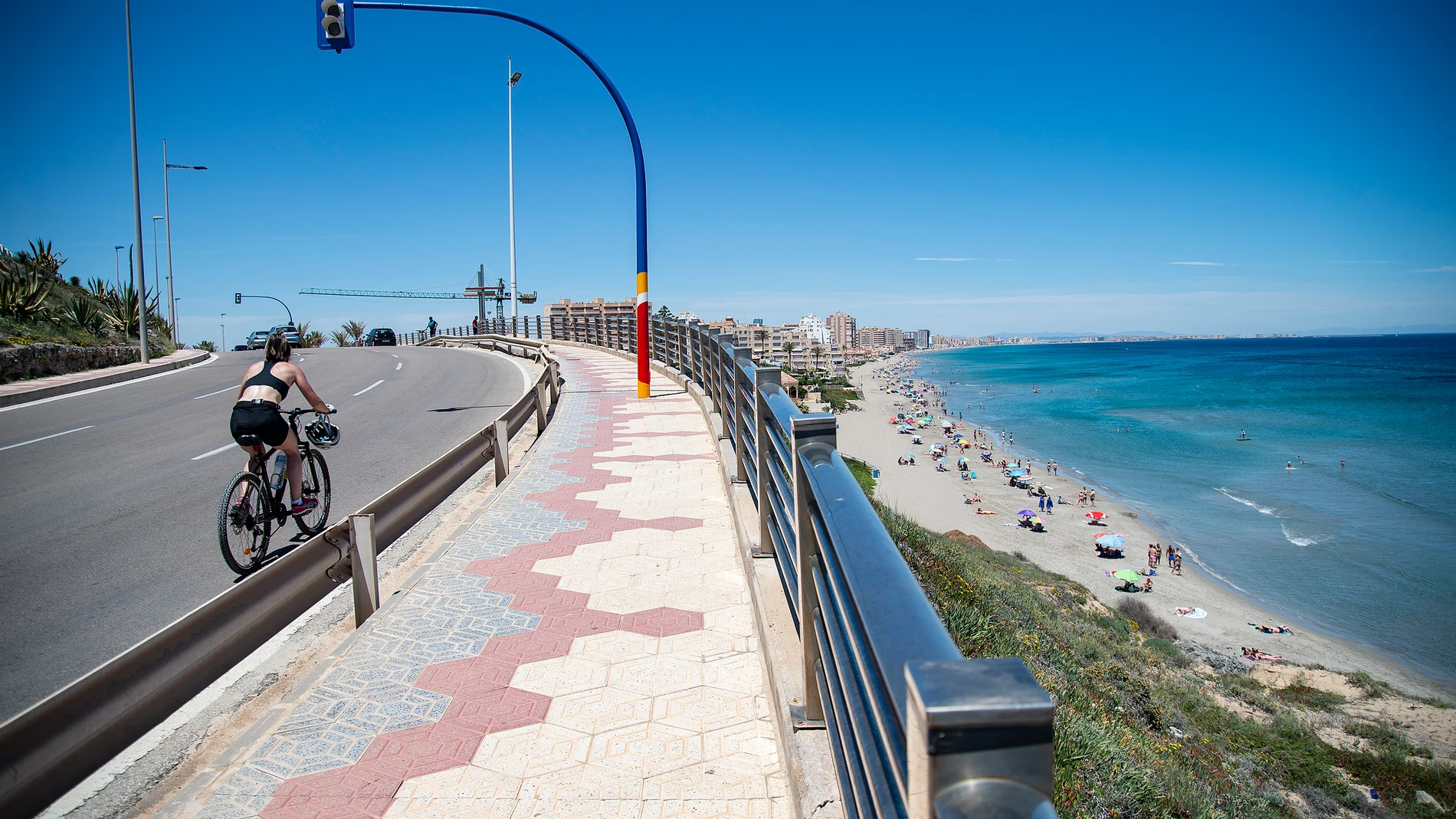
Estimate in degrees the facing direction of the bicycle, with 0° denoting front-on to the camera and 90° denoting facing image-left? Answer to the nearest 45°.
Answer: approximately 225°

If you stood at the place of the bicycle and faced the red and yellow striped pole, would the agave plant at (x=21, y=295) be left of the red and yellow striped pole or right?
left

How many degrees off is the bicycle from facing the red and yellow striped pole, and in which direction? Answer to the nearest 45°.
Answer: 0° — it already faces it

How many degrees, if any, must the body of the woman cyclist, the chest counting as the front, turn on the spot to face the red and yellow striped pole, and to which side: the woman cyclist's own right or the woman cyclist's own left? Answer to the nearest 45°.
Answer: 0° — they already face it

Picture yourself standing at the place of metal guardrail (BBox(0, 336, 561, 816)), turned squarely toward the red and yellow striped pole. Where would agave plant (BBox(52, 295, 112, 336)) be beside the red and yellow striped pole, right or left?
left

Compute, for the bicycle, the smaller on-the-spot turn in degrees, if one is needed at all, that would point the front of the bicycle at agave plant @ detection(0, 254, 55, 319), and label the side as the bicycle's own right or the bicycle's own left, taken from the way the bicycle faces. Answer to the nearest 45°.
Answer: approximately 45° to the bicycle's own left

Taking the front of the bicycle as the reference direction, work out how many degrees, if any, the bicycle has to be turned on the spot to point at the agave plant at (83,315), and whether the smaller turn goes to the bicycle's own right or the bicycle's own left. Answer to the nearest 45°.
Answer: approximately 45° to the bicycle's own left

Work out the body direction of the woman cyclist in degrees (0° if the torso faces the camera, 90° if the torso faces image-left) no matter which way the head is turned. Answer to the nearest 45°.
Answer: approximately 225°

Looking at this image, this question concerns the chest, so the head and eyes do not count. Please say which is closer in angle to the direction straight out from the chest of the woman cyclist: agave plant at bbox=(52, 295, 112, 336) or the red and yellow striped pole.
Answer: the red and yellow striped pole

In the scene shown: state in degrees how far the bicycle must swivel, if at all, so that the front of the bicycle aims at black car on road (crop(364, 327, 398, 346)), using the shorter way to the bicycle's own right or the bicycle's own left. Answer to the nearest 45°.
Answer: approximately 45° to the bicycle's own left

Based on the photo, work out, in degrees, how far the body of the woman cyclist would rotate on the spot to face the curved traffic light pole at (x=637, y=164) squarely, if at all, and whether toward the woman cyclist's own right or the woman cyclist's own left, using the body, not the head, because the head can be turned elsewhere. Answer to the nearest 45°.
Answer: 0° — they already face it

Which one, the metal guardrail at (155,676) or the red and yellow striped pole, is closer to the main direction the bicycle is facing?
the red and yellow striped pole

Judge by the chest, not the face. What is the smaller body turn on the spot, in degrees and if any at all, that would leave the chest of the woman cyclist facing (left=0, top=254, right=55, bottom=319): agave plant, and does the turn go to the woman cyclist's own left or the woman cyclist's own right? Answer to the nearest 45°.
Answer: approximately 45° to the woman cyclist's own left

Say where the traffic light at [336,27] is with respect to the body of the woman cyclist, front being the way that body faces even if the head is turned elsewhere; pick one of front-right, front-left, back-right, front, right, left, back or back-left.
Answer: front-left
